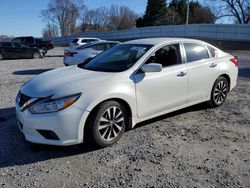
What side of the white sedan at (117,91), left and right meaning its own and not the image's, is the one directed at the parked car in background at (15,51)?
right

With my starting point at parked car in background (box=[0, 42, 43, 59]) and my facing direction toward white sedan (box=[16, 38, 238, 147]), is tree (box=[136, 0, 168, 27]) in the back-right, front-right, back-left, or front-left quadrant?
back-left

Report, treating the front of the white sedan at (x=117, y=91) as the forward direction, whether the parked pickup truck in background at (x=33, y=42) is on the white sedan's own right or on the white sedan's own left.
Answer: on the white sedan's own right

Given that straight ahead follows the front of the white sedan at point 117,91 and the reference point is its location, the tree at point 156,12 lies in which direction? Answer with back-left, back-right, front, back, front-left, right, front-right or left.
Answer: back-right

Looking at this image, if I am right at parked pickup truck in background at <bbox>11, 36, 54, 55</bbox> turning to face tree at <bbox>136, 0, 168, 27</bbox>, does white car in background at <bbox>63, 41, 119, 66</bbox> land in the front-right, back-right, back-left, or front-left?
back-right
